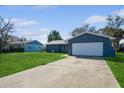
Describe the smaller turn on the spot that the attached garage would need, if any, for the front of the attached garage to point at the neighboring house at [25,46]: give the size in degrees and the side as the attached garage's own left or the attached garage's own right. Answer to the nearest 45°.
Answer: approximately 135° to the attached garage's own right

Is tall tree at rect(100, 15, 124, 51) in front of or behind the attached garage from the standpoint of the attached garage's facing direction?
behind

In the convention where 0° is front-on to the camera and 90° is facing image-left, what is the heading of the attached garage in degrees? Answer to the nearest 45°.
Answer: approximately 0°

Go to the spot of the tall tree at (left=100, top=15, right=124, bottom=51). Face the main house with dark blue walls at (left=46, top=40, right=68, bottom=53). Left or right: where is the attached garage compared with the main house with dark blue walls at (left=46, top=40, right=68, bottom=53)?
left

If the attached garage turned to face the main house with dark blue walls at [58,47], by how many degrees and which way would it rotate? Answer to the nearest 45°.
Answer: approximately 135° to its right
